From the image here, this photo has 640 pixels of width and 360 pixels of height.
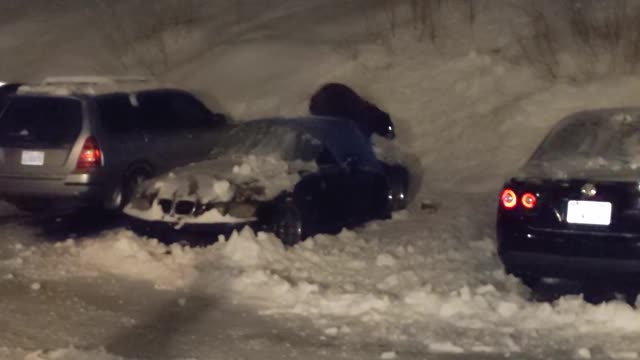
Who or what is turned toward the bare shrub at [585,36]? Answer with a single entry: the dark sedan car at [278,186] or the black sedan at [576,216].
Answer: the black sedan

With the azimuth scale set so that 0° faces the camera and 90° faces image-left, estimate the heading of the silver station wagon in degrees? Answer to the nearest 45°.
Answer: approximately 225°

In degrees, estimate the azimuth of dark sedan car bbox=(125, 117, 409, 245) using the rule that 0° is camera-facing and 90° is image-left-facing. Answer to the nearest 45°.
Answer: approximately 45°

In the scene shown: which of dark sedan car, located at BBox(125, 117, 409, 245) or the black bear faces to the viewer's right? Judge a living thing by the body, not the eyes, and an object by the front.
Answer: the black bear

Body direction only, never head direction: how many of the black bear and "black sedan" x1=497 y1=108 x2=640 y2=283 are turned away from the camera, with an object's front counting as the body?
1

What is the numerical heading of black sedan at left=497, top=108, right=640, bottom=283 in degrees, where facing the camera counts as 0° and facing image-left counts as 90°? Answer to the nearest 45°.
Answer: approximately 180°

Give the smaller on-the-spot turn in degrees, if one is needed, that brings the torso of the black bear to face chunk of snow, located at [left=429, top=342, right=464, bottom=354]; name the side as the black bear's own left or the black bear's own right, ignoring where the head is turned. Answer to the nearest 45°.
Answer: approximately 90° to the black bear's own right

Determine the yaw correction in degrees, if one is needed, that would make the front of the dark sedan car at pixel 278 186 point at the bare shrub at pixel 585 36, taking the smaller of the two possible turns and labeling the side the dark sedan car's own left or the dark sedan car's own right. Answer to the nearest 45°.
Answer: approximately 180°

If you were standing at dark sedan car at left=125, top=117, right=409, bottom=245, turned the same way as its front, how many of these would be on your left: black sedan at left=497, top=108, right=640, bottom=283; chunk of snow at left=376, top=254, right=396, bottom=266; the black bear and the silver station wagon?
2

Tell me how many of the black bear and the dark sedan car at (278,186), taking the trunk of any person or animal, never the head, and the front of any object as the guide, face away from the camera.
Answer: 0

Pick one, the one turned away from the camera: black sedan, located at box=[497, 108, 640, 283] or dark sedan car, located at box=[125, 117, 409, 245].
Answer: the black sedan

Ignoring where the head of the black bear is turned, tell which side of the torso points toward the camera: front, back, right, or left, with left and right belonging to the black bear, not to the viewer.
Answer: right
